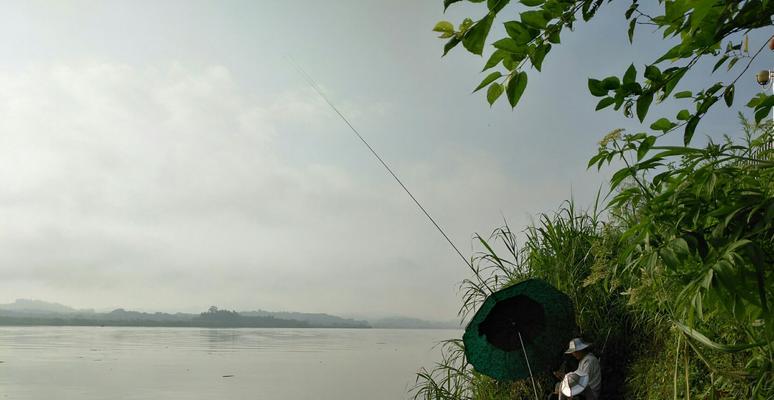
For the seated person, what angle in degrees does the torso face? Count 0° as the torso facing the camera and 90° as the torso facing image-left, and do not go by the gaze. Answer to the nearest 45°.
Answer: approximately 90°
